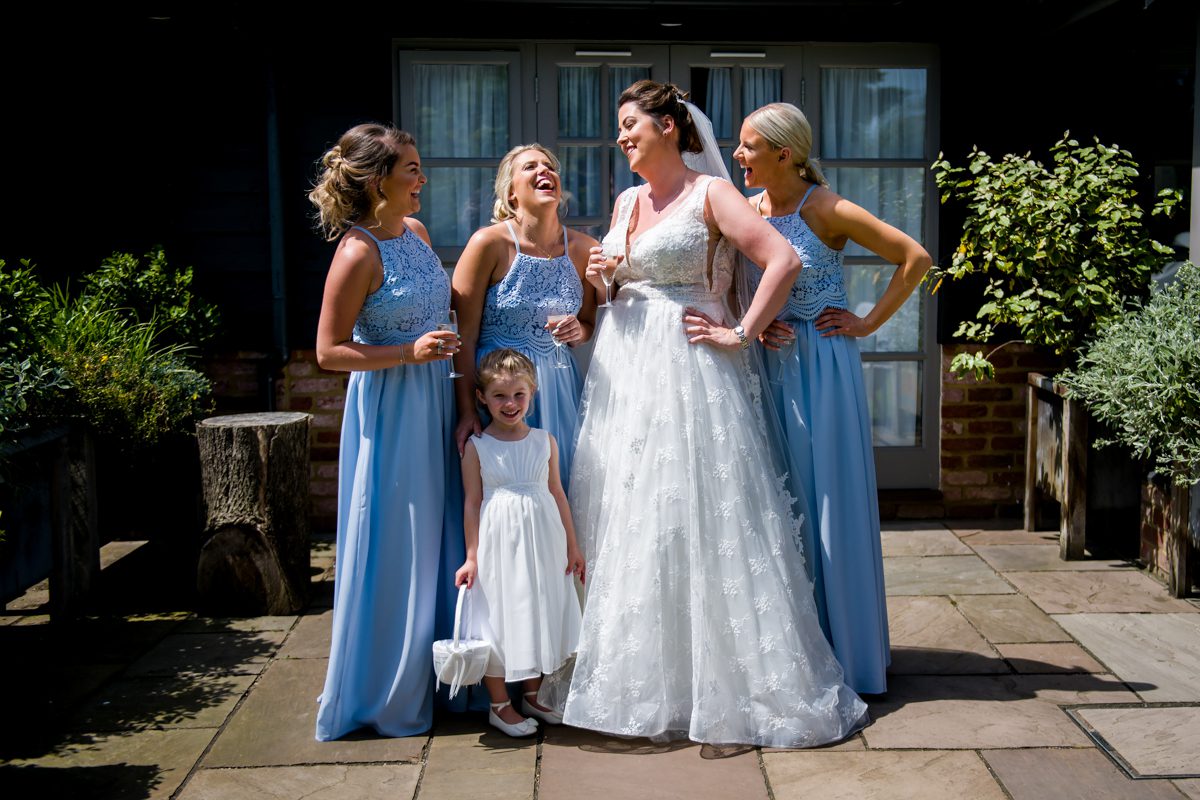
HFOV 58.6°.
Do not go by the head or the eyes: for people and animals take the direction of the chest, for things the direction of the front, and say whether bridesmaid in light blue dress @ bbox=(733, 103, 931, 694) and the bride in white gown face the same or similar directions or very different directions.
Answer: same or similar directions

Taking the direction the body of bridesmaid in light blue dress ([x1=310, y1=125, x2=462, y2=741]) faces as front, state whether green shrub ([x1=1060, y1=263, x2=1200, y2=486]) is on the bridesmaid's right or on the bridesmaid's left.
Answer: on the bridesmaid's left

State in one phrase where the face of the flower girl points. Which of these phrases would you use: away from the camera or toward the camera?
toward the camera

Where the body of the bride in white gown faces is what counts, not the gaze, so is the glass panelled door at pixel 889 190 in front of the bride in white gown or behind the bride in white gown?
behind

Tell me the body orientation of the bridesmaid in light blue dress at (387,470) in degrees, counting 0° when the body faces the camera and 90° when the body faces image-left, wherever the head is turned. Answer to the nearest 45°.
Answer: approximately 315°

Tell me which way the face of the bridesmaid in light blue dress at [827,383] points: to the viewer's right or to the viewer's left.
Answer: to the viewer's left

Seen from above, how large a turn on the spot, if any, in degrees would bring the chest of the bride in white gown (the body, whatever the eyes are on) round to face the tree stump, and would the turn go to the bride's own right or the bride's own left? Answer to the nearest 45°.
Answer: approximately 90° to the bride's own right

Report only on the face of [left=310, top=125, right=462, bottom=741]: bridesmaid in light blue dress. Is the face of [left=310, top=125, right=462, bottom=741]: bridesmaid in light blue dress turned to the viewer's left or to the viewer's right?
to the viewer's right

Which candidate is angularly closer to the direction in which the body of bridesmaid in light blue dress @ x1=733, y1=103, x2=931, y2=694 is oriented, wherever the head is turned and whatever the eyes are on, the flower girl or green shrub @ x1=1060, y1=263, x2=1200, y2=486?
the flower girl

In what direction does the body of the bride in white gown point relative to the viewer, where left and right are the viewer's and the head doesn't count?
facing the viewer and to the left of the viewer

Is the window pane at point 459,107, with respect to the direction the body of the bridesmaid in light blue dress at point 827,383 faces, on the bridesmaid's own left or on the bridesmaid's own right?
on the bridesmaid's own right

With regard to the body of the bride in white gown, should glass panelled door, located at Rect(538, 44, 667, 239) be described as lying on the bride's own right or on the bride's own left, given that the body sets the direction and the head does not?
on the bride's own right

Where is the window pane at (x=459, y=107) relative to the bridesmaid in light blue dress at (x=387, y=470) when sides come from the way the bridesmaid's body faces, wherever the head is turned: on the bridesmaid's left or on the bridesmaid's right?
on the bridesmaid's left

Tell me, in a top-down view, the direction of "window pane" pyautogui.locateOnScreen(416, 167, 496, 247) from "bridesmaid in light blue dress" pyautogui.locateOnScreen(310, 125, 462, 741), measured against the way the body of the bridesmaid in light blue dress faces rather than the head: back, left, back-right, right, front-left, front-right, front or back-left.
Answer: back-left

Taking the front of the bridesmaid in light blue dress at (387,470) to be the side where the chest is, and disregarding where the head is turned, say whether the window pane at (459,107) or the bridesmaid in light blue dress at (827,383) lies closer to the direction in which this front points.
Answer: the bridesmaid in light blue dress

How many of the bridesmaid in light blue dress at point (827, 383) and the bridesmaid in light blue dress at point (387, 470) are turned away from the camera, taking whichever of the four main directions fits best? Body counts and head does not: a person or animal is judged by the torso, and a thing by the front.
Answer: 0

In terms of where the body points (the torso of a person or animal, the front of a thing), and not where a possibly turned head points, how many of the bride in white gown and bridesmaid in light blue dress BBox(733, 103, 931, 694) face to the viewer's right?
0

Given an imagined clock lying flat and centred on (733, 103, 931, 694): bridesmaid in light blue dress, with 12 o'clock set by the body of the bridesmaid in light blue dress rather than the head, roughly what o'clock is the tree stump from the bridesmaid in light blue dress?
The tree stump is roughly at 2 o'clock from the bridesmaid in light blue dress.

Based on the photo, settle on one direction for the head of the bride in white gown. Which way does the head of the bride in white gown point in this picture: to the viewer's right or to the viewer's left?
to the viewer's left
